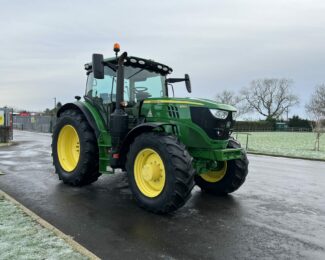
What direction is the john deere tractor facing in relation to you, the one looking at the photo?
facing the viewer and to the right of the viewer

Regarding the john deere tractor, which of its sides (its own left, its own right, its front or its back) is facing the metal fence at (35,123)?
back
